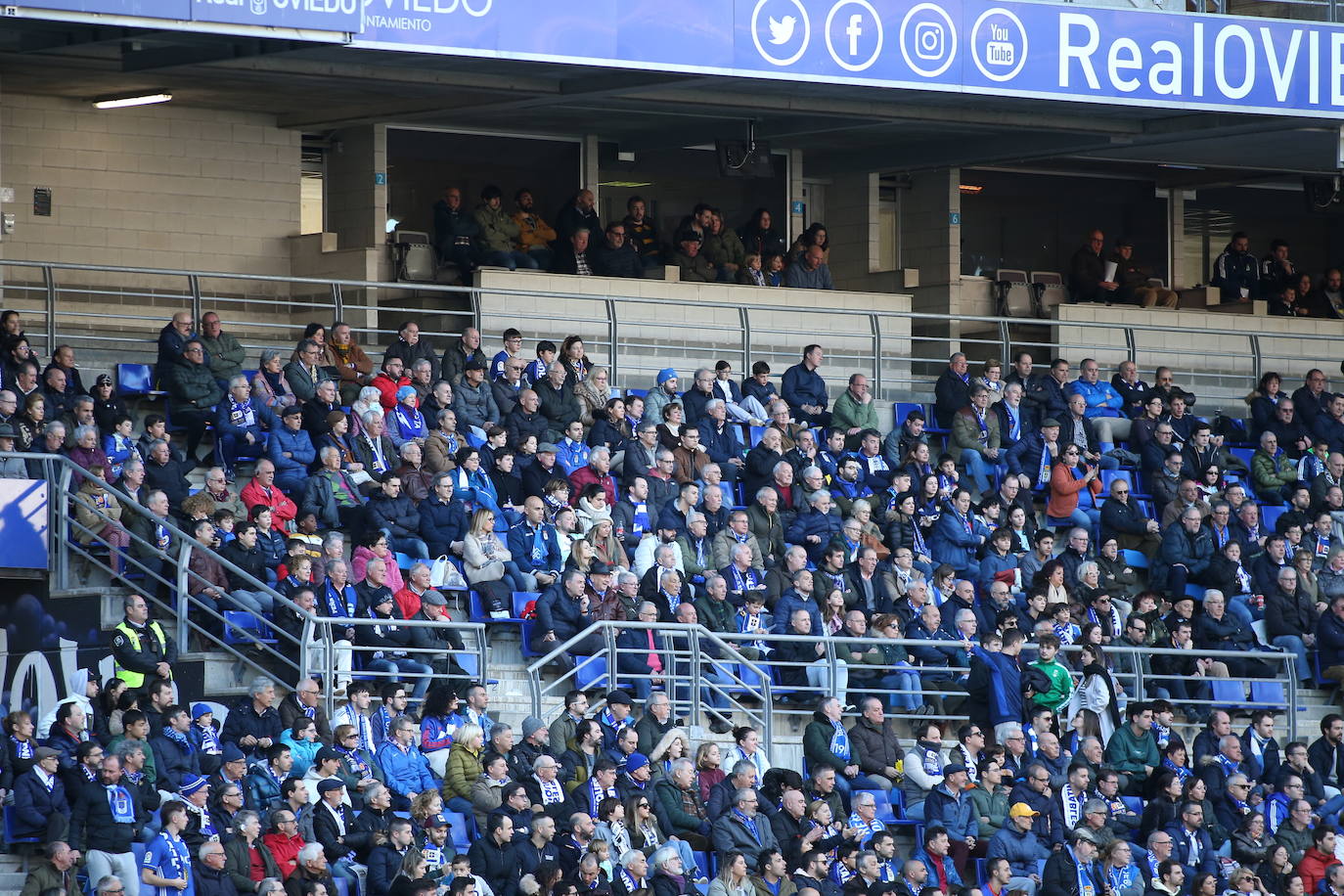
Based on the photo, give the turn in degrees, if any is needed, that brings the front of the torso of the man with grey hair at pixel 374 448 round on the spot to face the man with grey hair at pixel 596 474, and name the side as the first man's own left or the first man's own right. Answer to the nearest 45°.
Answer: approximately 45° to the first man's own left

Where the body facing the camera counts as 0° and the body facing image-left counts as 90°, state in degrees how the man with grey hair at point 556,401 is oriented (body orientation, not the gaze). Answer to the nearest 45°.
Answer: approximately 315°

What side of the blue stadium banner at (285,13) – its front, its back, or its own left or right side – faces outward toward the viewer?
front

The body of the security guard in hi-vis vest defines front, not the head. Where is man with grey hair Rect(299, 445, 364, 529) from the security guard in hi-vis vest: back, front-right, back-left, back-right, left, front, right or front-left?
left

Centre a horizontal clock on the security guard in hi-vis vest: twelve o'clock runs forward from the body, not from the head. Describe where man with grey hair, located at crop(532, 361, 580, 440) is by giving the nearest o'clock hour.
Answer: The man with grey hair is roughly at 9 o'clock from the security guard in hi-vis vest.

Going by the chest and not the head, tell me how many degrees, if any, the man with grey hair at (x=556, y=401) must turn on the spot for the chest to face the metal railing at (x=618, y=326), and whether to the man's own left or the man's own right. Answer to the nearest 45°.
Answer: approximately 135° to the man's own left

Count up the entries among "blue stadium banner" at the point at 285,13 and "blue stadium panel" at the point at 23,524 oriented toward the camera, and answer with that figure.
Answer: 2

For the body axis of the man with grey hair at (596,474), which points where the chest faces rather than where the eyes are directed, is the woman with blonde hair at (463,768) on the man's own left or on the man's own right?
on the man's own right

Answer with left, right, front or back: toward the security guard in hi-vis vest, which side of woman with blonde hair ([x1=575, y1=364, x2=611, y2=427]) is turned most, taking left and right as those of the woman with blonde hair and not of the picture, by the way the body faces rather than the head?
right

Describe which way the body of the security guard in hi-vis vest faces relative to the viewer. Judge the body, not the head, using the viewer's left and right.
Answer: facing the viewer and to the right of the viewer

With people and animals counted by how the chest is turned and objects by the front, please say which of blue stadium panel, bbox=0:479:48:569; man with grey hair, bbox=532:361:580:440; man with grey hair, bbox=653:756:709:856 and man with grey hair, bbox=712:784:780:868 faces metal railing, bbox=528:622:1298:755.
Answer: man with grey hair, bbox=532:361:580:440

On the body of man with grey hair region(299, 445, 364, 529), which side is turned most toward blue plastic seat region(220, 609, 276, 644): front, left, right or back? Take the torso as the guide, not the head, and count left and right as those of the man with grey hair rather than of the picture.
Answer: right
